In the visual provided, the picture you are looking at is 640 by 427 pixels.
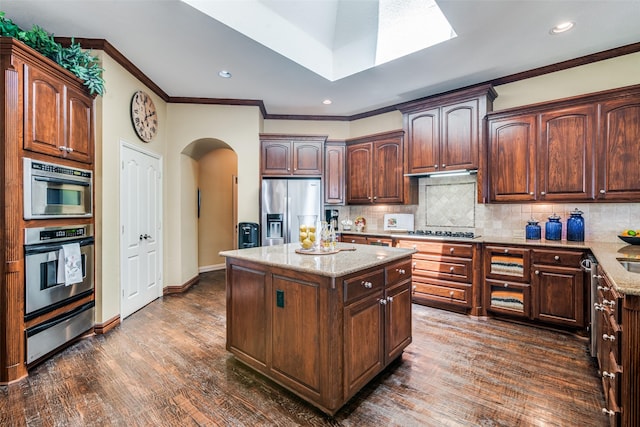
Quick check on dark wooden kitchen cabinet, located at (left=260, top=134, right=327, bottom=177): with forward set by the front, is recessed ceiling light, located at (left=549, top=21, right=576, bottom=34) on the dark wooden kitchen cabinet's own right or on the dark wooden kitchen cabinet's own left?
on the dark wooden kitchen cabinet's own left

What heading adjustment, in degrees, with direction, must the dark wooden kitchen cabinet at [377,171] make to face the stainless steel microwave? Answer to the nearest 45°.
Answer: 0° — it already faces it

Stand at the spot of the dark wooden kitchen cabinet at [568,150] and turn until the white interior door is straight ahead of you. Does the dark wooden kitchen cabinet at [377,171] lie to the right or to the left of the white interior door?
right

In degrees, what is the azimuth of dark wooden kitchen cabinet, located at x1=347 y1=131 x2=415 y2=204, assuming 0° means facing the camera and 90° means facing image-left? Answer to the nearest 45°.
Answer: approximately 45°

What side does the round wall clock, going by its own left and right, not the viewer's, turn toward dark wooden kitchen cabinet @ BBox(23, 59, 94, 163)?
right

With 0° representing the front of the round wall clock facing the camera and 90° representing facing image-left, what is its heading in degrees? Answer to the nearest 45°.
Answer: approximately 315°

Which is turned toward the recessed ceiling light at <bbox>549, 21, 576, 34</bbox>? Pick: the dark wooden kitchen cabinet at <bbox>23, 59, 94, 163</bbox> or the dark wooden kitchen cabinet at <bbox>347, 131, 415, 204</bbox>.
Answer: the dark wooden kitchen cabinet at <bbox>23, 59, 94, 163</bbox>

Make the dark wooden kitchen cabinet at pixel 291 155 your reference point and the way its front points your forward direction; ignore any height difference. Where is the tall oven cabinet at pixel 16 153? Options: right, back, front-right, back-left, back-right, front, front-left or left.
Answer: front-right

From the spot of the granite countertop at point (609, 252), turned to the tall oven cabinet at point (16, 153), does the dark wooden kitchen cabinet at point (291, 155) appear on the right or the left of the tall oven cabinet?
right

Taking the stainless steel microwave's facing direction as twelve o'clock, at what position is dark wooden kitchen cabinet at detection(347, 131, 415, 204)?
The dark wooden kitchen cabinet is roughly at 11 o'clock from the stainless steel microwave.

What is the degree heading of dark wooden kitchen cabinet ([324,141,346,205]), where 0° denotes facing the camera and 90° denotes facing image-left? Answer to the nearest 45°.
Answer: approximately 0°

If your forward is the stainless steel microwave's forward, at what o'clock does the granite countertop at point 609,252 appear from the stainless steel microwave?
The granite countertop is roughly at 12 o'clock from the stainless steel microwave.
